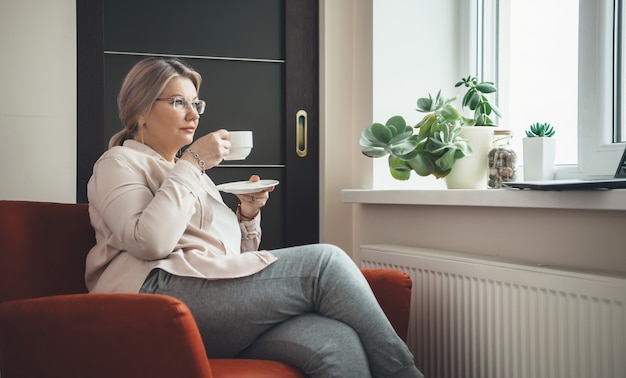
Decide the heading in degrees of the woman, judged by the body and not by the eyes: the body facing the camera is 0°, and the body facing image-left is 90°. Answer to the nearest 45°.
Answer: approximately 315°

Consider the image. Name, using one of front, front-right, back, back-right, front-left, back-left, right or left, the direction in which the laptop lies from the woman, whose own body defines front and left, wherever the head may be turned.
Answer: front-left

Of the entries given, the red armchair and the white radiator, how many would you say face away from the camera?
0

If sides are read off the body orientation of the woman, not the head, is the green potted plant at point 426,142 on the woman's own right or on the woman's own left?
on the woman's own left

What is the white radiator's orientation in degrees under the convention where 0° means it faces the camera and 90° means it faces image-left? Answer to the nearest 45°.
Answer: approximately 45°

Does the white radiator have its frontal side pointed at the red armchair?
yes

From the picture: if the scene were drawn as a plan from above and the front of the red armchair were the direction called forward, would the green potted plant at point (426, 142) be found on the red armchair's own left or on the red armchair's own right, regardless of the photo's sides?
on the red armchair's own left

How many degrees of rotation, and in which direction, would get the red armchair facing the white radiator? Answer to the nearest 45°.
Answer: approximately 45° to its left

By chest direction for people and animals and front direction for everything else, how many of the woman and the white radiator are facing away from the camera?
0

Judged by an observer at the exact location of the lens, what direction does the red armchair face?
facing the viewer and to the right of the viewer

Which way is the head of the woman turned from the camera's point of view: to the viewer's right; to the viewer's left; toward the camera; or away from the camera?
to the viewer's right
